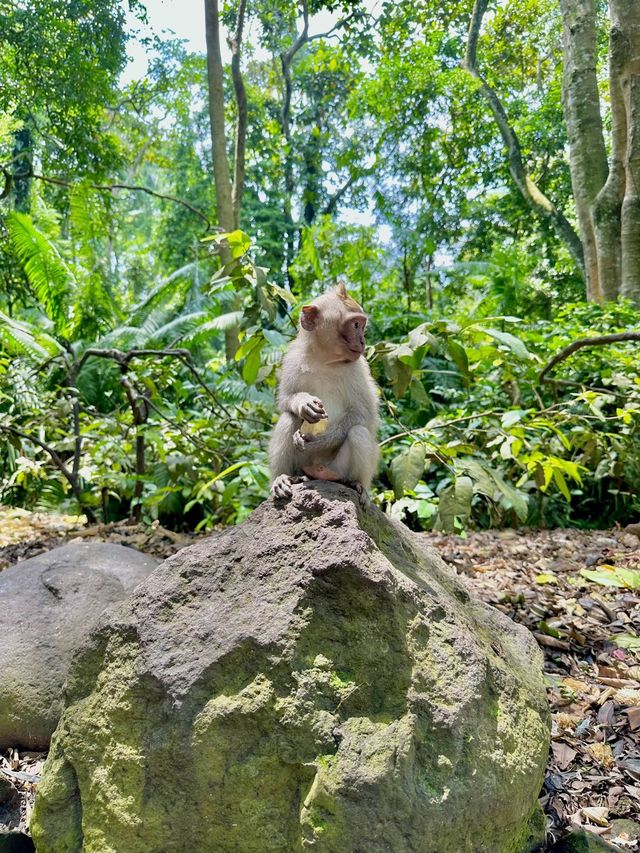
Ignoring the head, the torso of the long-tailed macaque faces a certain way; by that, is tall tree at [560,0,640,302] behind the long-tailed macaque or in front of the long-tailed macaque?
behind

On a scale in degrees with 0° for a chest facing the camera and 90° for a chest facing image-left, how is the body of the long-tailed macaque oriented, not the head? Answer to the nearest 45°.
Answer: approximately 0°

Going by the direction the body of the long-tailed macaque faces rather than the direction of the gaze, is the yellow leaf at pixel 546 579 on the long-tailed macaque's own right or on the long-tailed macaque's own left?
on the long-tailed macaque's own left

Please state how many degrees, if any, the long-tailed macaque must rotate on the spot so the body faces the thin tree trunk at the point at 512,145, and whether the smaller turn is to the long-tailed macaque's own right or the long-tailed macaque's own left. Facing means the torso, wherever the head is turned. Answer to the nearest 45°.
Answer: approximately 180°

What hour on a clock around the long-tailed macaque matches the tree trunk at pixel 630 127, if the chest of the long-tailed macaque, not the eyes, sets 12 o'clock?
The tree trunk is roughly at 7 o'clock from the long-tailed macaque.

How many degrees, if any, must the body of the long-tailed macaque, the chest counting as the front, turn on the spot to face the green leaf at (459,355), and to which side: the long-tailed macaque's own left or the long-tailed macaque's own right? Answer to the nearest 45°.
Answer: approximately 135° to the long-tailed macaque's own left

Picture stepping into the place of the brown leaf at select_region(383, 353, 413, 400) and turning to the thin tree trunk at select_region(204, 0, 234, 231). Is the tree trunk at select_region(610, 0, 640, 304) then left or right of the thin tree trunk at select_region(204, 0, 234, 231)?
right

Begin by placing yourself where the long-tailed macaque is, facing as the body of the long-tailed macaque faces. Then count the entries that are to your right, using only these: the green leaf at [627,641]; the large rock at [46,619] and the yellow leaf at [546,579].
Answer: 1

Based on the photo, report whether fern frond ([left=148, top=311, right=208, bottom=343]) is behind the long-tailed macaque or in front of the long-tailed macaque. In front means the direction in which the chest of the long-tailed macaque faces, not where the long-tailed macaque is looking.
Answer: behind

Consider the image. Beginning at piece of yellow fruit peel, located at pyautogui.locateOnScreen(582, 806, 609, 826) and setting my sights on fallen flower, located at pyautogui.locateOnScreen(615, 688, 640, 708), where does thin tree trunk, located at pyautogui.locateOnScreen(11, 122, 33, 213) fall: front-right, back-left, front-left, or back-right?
front-left

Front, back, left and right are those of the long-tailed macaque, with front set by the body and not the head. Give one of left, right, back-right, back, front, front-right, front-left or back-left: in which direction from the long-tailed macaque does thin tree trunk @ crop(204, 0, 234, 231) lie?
back

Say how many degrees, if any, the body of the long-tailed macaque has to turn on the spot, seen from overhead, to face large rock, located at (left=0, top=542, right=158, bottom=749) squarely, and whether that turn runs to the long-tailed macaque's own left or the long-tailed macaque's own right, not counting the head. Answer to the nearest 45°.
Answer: approximately 90° to the long-tailed macaque's own right
